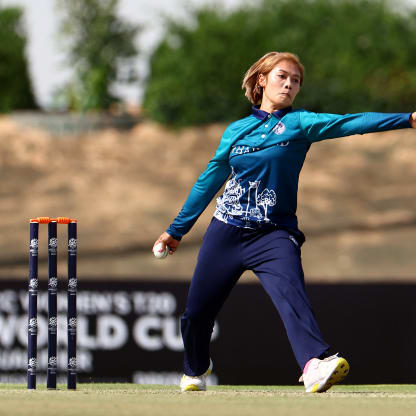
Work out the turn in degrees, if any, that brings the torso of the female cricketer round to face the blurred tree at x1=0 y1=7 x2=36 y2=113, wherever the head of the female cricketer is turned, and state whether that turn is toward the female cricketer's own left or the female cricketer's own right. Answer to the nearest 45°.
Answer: approximately 180°

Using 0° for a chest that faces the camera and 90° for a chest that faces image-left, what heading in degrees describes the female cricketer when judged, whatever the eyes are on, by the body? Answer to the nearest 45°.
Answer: approximately 0°

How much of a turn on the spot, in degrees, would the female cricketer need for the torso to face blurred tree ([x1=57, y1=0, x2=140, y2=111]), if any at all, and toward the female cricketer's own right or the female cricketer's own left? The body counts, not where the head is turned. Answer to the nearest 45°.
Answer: approximately 180°
